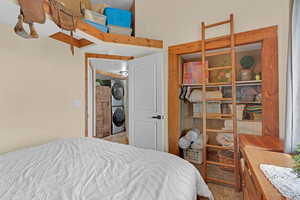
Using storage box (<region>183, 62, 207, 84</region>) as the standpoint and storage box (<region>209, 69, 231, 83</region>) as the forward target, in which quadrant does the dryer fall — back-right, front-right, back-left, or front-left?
back-left

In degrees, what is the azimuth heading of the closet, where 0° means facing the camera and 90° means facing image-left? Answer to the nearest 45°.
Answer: approximately 45°

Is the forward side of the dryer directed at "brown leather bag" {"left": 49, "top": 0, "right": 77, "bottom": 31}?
yes

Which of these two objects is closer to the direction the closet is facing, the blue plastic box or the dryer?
the blue plastic box

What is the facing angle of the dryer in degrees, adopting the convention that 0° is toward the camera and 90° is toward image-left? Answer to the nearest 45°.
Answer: approximately 0°

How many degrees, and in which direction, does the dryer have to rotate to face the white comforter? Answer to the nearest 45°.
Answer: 0° — it already faces it

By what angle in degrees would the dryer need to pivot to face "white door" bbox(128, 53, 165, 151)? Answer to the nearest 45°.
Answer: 0° — it already faces it

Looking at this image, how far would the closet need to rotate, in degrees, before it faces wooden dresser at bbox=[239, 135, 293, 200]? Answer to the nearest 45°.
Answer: approximately 45° to its left

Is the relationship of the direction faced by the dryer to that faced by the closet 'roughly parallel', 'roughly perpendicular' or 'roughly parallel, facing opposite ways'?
roughly perpendicular
